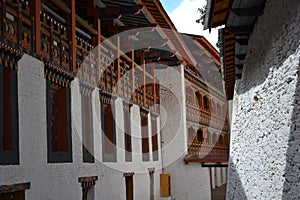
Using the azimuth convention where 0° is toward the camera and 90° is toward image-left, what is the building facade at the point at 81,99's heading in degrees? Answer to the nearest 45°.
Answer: approximately 315°
